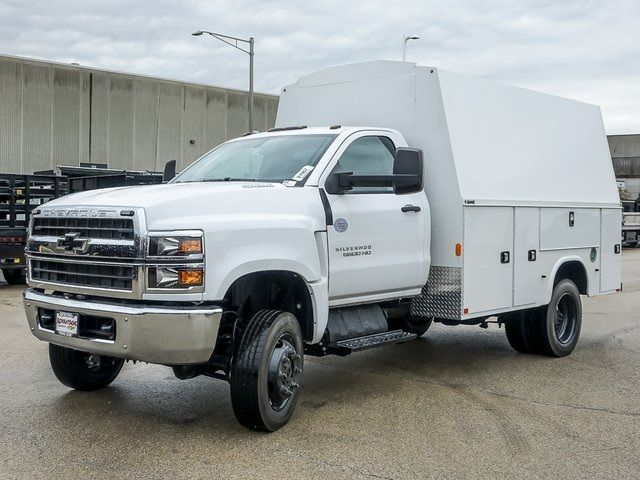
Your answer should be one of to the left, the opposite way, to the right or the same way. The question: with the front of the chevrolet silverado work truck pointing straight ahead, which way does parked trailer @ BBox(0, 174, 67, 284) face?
the opposite way

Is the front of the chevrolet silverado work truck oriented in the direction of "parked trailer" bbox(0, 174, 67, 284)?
no

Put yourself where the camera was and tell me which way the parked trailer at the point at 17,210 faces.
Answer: facing away from the viewer and to the right of the viewer
